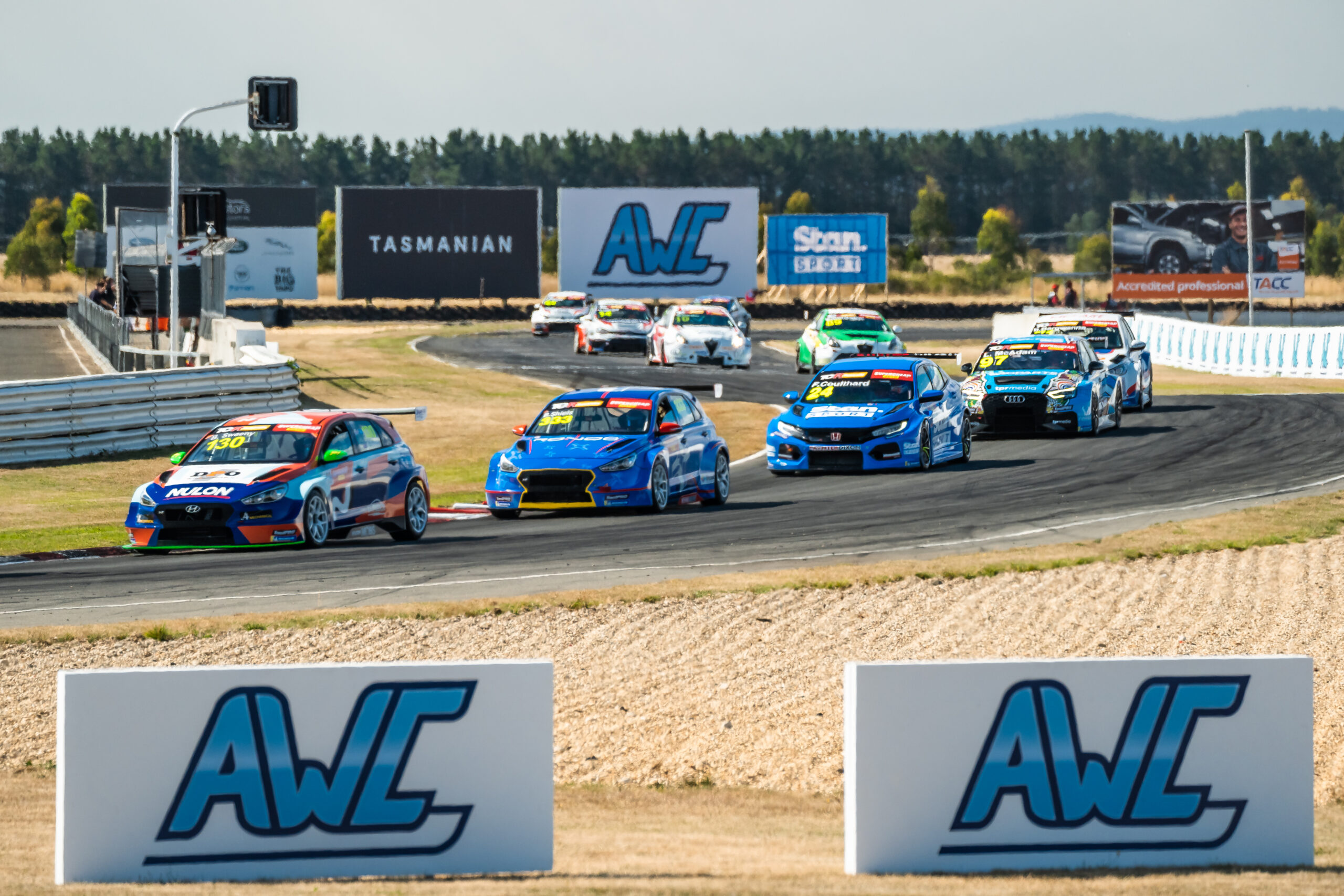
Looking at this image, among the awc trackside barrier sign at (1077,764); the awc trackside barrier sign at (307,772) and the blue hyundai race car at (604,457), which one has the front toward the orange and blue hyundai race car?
the blue hyundai race car

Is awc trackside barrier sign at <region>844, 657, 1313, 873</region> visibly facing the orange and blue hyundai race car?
no

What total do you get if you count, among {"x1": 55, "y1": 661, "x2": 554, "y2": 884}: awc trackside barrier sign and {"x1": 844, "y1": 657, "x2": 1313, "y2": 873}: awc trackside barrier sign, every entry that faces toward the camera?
2

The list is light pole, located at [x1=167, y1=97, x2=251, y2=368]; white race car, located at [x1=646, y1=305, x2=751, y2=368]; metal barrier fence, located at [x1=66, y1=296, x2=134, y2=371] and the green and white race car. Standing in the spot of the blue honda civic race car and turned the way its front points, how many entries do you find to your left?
0

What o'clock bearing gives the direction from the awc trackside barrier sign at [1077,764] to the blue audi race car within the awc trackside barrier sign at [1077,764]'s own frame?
The blue audi race car is roughly at 6 o'clock from the awc trackside barrier sign.

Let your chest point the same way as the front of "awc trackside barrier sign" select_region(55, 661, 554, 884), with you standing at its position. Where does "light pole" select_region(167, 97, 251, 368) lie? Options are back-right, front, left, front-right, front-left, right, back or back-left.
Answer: back

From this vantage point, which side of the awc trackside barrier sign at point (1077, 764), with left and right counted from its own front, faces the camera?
front

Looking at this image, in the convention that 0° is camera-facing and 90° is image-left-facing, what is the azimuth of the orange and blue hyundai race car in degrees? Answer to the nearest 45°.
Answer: approximately 45°

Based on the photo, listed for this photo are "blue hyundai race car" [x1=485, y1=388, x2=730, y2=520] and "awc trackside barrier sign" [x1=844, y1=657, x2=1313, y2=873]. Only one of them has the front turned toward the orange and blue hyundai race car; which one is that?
the blue hyundai race car

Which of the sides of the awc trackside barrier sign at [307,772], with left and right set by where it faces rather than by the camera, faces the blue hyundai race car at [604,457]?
back

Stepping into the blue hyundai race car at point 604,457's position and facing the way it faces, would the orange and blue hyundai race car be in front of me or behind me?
in front

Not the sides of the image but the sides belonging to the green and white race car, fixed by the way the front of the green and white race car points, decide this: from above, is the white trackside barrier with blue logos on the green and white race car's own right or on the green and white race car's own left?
on the green and white race car's own left

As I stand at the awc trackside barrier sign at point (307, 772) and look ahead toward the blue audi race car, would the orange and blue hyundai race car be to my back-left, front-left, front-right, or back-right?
front-left

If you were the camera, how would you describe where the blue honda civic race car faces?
facing the viewer and to the left of the viewer

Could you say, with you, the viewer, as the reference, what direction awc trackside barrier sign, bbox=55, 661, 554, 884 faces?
facing the viewer

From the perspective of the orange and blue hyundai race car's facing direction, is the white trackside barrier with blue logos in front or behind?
behind
